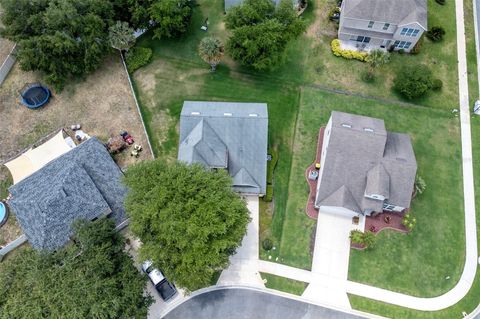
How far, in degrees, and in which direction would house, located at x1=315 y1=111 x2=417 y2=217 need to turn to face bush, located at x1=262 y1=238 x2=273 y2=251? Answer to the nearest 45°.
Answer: approximately 45° to its right

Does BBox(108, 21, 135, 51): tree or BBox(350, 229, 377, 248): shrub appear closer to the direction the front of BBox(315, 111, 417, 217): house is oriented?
the shrub

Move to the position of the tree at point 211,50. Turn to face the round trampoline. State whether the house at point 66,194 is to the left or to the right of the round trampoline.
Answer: left

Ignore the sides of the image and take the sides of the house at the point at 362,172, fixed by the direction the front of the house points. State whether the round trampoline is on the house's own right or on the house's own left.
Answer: on the house's own right

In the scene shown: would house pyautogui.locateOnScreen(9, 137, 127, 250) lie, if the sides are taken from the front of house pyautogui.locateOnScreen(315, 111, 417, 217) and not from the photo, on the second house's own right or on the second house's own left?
on the second house's own right

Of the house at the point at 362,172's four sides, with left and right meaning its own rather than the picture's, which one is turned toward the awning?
right

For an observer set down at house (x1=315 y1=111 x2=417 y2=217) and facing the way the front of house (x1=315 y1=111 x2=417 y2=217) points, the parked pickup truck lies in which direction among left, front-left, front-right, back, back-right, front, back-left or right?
front-right

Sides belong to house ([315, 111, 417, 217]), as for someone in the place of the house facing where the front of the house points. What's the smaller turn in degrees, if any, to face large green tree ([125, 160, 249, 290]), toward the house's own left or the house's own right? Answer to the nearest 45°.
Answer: approximately 45° to the house's own right

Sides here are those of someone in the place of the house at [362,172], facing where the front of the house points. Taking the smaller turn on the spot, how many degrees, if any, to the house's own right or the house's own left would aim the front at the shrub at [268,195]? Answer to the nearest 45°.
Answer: approximately 90° to the house's own right

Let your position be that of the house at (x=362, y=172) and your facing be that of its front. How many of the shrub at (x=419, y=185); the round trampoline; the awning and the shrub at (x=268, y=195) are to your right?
3

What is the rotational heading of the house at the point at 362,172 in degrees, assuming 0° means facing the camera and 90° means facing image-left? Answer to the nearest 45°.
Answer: approximately 0°

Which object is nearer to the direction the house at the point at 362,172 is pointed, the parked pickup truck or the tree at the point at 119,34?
the parked pickup truck

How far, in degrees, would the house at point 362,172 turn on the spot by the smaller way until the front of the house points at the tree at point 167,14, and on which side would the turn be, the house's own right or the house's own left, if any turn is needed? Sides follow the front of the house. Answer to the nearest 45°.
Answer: approximately 135° to the house's own right

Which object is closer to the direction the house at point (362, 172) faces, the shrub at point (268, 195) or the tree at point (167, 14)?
the shrub

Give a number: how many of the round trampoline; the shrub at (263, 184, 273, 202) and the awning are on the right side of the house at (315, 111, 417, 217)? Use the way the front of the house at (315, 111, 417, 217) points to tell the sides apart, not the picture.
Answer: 3

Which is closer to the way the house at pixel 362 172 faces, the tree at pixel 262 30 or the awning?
the awning

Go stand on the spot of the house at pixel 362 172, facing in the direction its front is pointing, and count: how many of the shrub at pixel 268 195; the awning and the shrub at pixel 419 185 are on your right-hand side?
2
